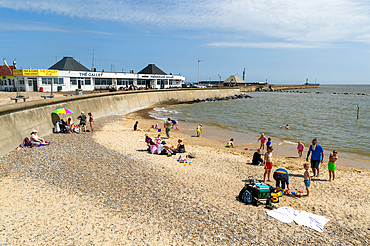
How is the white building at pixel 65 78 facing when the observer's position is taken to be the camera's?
facing the viewer and to the right of the viewer

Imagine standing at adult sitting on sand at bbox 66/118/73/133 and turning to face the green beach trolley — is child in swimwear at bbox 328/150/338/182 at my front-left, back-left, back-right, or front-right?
front-left

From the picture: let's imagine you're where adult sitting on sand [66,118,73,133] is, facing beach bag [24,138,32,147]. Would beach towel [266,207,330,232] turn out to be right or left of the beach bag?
left

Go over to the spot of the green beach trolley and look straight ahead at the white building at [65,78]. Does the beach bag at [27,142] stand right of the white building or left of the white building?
left

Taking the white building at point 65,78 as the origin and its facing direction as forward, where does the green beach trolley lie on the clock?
The green beach trolley is roughly at 1 o'clock from the white building.

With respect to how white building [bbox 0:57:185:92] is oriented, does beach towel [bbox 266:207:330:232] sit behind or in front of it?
in front

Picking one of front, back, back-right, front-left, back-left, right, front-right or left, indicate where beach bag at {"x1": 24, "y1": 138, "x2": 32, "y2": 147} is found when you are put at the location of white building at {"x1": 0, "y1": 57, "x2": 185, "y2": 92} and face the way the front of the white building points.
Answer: front-right

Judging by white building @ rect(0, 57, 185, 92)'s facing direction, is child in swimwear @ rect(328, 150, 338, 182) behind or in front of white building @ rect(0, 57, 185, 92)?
in front

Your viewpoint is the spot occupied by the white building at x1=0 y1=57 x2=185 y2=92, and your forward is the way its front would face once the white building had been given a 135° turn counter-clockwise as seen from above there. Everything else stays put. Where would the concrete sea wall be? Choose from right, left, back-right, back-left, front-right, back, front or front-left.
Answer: back

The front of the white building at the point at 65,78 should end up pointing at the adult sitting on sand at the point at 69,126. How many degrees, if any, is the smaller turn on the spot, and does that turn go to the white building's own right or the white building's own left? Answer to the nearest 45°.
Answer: approximately 45° to the white building's own right
